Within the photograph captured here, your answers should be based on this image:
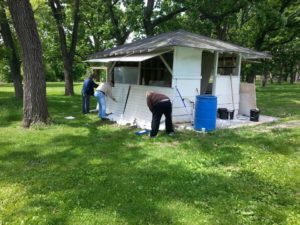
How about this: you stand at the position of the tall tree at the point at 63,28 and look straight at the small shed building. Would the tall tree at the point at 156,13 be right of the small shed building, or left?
left

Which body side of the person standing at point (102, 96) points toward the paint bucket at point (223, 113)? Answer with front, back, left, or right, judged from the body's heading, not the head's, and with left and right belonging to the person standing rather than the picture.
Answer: front

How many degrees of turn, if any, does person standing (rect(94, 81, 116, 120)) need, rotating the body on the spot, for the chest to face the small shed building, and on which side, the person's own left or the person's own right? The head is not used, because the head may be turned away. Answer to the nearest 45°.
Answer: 0° — they already face it

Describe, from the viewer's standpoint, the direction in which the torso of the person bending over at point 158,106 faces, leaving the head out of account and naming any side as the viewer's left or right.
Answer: facing away from the viewer and to the left of the viewer

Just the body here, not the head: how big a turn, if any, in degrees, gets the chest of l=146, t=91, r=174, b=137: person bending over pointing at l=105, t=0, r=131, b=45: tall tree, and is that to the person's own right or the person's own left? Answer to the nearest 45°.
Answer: approximately 45° to the person's own right

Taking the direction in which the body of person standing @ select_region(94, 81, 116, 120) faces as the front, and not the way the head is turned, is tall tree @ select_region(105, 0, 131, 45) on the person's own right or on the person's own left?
on the person's own left

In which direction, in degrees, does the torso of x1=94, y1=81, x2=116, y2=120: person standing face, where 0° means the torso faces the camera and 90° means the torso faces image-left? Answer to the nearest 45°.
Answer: approximately 270°

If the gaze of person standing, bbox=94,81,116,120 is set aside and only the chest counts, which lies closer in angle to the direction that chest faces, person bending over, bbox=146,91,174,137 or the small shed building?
the small shed building

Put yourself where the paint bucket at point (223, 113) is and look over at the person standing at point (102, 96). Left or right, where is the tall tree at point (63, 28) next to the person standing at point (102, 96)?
right

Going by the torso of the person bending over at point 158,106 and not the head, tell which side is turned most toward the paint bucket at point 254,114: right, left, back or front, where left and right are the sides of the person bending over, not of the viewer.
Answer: right

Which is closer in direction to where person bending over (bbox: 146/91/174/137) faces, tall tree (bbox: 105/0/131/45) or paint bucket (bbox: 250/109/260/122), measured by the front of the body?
the tall tree

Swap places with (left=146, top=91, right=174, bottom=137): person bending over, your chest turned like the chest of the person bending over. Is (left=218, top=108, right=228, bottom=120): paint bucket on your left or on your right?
on your right

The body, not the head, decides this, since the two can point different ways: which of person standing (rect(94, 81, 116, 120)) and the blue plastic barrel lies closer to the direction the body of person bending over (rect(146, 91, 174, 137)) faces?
the person standing

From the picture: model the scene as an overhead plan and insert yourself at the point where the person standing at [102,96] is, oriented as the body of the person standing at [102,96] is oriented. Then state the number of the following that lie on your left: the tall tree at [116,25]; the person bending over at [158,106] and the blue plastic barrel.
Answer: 1

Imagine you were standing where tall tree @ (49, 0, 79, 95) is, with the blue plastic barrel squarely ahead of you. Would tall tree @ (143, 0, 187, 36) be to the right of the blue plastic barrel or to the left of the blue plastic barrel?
left

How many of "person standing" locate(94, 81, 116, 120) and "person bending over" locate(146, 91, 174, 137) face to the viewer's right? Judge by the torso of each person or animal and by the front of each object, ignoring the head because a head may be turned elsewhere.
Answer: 1
